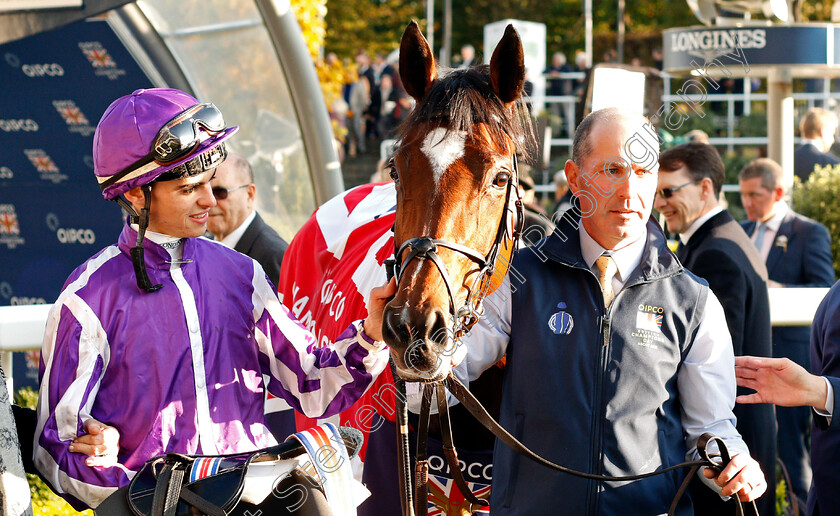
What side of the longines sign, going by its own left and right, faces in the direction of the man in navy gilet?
front

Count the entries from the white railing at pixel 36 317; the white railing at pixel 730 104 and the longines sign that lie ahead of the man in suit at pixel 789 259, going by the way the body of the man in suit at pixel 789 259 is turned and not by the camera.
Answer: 1

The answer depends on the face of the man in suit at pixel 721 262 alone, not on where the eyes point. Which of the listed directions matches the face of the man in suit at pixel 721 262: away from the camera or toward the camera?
toward the camera

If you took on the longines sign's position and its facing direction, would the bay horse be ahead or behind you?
ahead

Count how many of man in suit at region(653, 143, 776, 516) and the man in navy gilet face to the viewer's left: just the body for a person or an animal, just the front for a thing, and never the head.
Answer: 1

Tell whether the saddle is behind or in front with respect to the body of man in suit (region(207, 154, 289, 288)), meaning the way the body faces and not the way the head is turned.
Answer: in front

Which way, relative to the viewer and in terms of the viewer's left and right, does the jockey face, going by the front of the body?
facing the viewer and to the right of the viewer

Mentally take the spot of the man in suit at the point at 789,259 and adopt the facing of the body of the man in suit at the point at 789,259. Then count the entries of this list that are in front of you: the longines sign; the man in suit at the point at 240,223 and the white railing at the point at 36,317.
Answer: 2

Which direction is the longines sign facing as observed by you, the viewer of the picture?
facing the viewer

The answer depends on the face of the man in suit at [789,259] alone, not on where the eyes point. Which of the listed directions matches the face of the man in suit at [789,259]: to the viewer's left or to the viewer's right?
to the viewer's left

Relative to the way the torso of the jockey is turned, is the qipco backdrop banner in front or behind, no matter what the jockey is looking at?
behind

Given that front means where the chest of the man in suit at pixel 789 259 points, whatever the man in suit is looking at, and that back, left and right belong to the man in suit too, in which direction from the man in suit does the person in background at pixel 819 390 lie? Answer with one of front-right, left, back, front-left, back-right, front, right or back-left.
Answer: front-left

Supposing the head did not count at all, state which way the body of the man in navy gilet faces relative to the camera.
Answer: toward the camera

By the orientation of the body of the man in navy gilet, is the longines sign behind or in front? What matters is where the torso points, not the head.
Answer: behind
